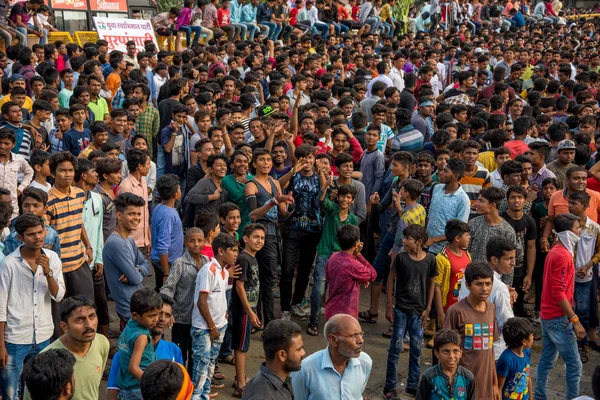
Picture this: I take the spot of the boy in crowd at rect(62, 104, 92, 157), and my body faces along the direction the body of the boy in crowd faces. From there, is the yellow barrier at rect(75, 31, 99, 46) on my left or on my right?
on my left

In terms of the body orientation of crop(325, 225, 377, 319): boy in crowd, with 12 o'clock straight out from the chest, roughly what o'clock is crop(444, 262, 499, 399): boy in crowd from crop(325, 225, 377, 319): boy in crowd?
crop(444, 262, 499, 399): boy in crowd is roughly at 3 o'clock from crop(325, 225, 377, 319): boy in crowd.

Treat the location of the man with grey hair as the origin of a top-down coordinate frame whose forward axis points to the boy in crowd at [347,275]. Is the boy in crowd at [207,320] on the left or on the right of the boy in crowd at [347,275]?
left

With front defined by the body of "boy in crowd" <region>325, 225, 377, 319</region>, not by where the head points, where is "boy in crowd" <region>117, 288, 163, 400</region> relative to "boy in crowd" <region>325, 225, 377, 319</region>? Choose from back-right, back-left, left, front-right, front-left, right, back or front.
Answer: back

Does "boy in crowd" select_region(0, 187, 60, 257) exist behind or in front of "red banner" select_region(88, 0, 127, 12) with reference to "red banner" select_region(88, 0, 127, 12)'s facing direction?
in front

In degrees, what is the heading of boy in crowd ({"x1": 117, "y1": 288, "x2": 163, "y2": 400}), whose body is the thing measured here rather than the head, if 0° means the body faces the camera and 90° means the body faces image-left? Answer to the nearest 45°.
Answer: approximately 270°

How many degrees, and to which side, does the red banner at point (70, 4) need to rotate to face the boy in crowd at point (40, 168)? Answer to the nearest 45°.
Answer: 0° — it already faces them

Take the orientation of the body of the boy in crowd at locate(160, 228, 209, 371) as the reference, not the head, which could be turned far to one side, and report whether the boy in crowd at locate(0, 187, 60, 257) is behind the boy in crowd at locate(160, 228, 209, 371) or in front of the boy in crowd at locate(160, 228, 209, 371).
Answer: behind

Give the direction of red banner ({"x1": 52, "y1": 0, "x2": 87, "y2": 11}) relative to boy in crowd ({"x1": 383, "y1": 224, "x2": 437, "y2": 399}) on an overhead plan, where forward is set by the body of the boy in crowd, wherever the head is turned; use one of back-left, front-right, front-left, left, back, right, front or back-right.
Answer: back-right

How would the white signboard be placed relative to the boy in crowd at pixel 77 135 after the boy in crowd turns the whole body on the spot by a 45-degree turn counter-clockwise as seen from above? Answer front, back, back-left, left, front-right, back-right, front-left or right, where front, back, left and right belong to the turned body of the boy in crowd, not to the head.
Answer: left

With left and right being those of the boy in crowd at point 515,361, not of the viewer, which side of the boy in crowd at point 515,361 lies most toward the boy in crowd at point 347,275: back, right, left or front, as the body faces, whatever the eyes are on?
back

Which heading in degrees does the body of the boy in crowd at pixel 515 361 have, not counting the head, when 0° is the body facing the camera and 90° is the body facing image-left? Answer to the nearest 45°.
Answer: approximately 315°
